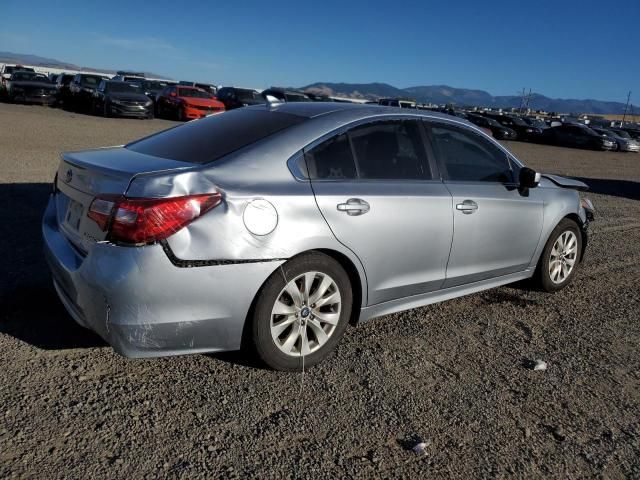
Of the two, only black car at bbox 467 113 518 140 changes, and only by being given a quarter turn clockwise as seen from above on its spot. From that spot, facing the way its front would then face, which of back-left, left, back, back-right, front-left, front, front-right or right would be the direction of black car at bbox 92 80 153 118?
front

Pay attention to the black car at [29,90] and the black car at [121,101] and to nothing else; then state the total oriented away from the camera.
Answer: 0

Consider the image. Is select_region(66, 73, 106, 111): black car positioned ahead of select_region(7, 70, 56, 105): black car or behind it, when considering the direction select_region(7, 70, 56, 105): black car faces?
ahead

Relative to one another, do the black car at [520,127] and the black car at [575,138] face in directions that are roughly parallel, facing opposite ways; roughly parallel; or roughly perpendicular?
roughly parallel

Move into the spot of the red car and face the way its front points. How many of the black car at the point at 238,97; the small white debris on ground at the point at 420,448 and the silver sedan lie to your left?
1

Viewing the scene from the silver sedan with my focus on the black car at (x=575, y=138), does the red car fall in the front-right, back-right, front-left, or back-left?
front-left

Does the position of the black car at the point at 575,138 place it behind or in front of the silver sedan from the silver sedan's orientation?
in front

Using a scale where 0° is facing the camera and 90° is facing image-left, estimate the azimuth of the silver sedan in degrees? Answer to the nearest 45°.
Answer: approximately 225°

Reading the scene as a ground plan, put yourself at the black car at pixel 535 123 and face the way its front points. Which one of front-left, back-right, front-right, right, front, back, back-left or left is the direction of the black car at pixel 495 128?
right

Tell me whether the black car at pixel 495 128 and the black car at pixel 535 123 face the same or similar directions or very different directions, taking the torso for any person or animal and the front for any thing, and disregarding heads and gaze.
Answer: same or similar directions

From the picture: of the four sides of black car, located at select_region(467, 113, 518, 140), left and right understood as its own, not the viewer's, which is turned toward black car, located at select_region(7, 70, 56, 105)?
right

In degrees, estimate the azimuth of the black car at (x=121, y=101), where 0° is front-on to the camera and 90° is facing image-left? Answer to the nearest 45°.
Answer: approximately 315°

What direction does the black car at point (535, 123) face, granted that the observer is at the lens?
facing the viewer and to the right of the viewer

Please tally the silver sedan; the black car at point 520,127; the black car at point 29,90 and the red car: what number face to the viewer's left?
0
